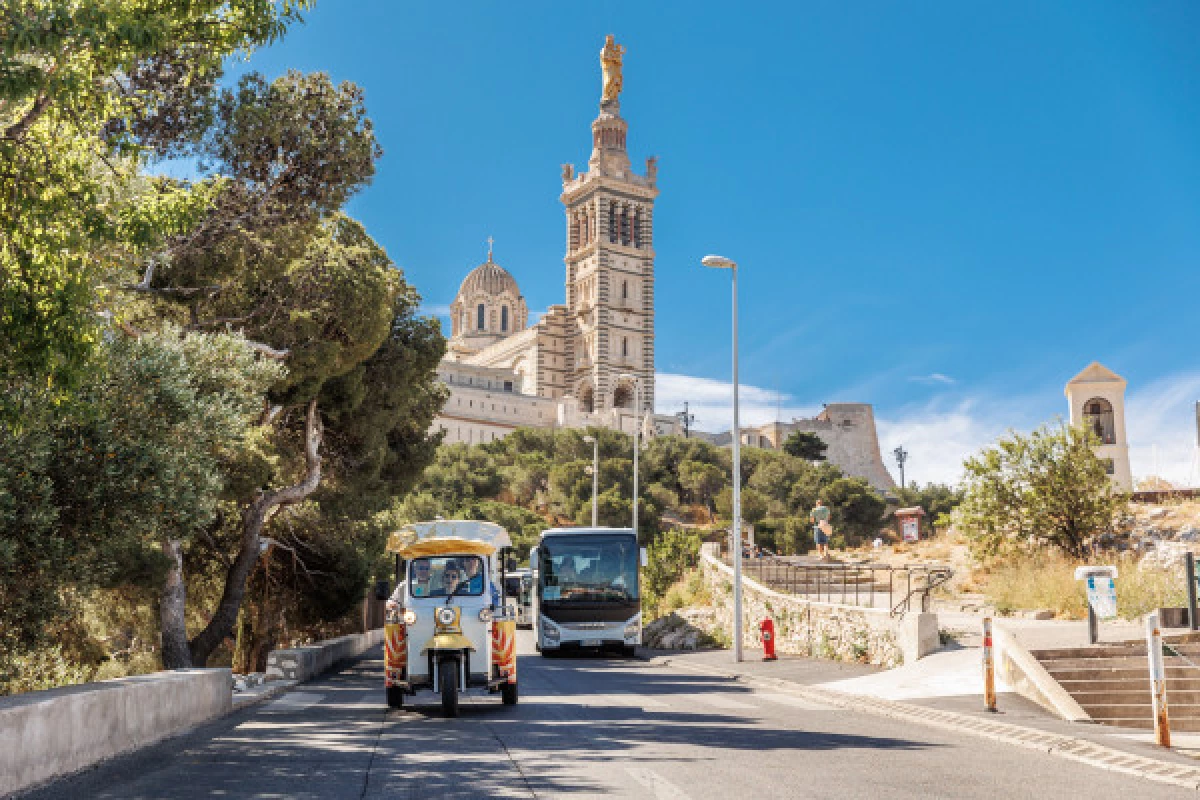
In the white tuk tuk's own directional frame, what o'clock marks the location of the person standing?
The person standing is roughly at 7 o'clock from the white tuk tuk.

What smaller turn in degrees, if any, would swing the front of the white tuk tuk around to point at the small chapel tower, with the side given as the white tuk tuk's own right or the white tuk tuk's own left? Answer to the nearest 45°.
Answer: approximately 135° to the white tuk tuk's own left

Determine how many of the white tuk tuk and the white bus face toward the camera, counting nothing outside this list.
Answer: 2

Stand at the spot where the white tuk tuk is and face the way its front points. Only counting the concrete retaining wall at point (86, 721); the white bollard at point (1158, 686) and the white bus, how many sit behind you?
1

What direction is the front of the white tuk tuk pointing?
toward the camera

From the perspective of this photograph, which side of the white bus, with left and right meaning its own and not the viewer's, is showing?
front

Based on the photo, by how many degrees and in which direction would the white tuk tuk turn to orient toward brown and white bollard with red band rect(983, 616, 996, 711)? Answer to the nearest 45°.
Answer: approximately 90° to its left

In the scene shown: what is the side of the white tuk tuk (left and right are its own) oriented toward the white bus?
back

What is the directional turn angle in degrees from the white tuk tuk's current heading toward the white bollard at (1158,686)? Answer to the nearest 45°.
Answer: approximately 45° to its left

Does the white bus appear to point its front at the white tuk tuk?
yes

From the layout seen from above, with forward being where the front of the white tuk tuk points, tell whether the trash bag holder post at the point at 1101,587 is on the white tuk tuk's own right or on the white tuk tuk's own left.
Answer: on the white tuk tuk's own left
